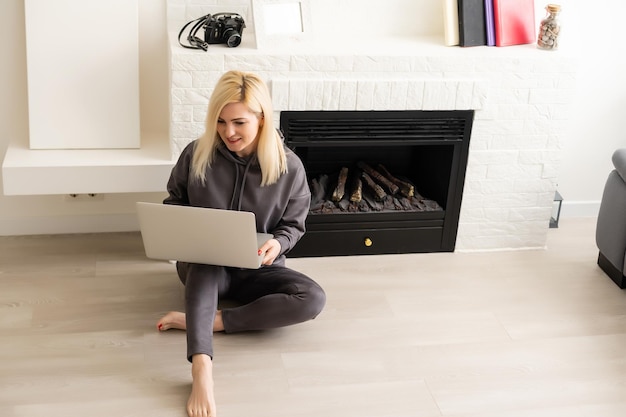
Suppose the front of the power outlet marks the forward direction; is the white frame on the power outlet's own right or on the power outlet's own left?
on the power outlet's own left

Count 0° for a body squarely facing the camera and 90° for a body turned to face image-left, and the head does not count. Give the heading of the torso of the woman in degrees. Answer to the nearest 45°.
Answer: approximately 0°

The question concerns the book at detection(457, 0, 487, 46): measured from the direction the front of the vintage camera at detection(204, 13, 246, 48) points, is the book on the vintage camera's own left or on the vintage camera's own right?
on the vintage camera's own left
